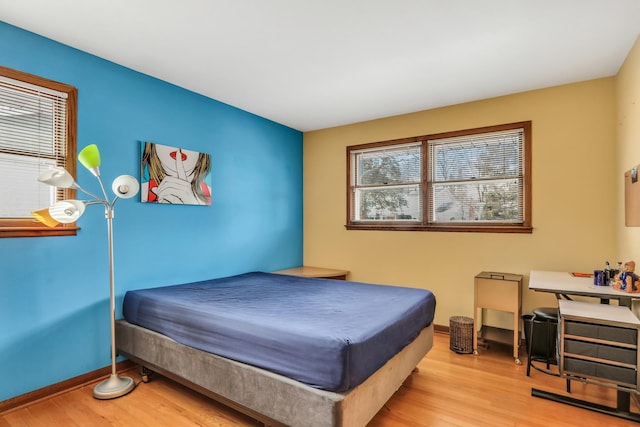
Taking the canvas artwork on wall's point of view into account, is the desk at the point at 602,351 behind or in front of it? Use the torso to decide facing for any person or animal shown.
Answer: in front

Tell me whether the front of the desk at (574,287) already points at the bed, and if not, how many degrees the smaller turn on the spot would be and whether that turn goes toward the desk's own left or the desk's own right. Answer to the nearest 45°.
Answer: approximately 45° to the desk's own right

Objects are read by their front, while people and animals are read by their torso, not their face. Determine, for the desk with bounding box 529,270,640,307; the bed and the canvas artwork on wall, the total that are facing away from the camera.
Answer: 0

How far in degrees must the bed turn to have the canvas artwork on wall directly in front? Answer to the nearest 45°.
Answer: approximately 180°

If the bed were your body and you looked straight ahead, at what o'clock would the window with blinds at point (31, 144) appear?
The window with blinds is roughly at 5 o'clock from the bed.

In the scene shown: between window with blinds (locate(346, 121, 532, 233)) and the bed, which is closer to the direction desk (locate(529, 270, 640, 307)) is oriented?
the bed

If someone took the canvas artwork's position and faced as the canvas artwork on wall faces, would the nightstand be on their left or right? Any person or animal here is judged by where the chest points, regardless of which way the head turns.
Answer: on their left

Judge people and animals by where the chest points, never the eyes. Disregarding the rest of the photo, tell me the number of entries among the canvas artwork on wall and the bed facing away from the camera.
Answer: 0

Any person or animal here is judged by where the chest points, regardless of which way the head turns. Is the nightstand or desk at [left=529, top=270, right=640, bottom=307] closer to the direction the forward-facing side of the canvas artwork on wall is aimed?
the desk

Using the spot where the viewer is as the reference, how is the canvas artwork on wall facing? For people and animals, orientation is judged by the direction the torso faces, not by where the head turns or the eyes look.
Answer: facing the viewer and to the right of the viewer

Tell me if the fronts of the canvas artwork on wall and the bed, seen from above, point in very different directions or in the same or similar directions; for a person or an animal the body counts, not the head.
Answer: same or similar directions

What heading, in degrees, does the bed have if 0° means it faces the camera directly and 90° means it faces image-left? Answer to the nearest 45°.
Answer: approximately 315°
